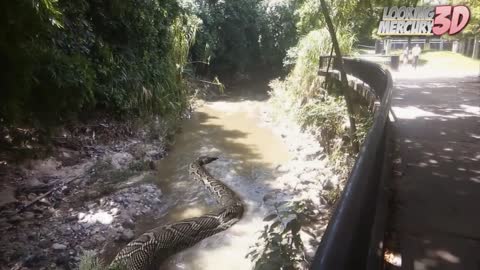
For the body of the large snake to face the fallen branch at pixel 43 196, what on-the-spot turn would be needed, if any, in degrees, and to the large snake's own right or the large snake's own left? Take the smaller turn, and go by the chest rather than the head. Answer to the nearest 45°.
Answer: approximately 135° to the large snake's own left

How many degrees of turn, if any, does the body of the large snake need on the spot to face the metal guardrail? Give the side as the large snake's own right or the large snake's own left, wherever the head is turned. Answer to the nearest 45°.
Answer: approximately 90° to the large snake's own right

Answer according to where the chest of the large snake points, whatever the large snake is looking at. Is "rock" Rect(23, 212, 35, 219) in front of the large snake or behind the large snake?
behind

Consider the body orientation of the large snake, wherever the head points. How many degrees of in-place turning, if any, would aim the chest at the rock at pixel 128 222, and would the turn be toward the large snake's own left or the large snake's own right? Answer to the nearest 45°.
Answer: approximately 135° to the large snake's own left
